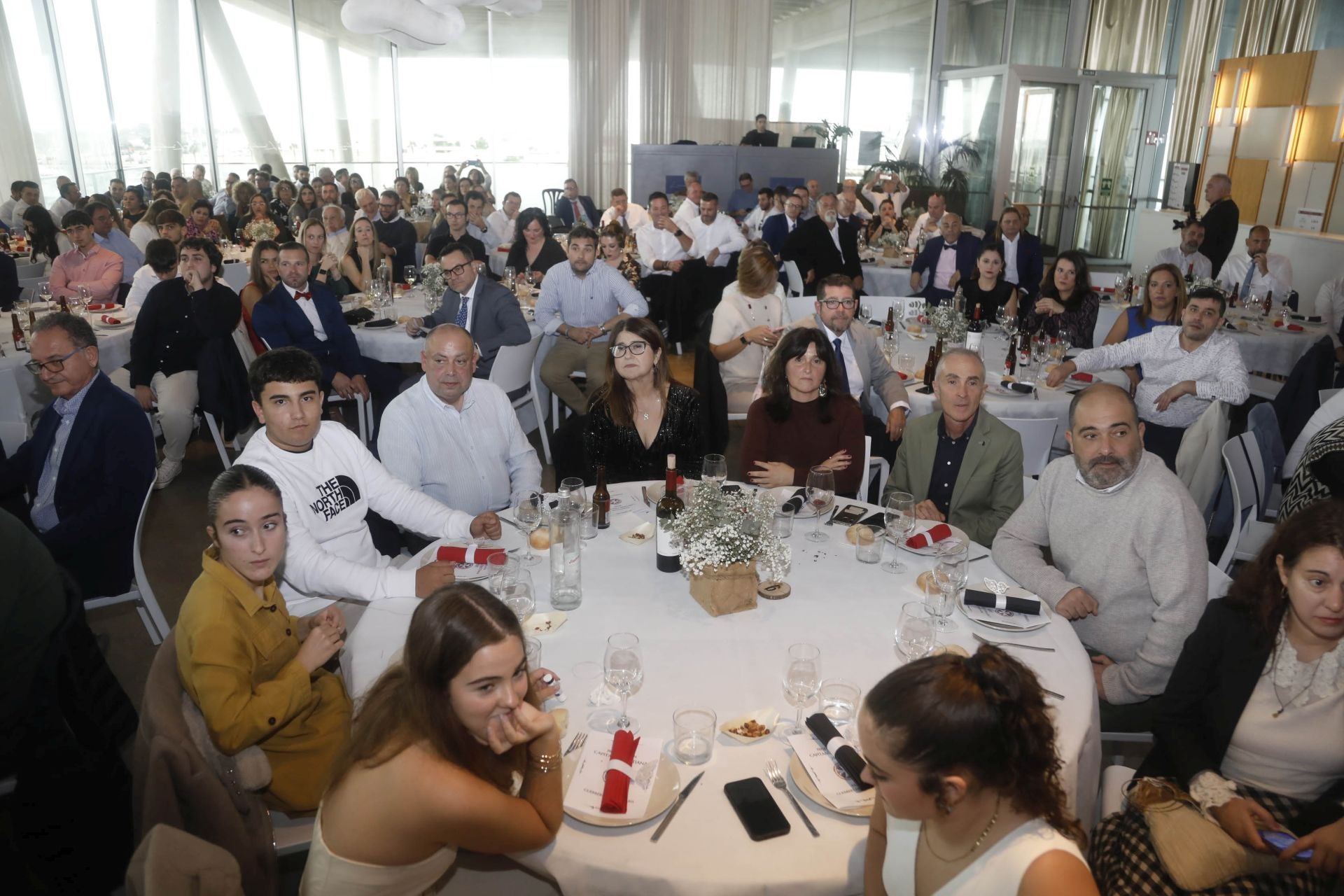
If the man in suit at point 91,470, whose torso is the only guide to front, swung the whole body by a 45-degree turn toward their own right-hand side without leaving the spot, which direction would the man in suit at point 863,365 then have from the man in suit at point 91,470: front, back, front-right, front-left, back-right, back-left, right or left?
back

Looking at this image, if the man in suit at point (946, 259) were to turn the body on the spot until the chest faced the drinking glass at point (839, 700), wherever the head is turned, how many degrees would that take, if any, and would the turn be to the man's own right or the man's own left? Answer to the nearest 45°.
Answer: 0° — they already face it

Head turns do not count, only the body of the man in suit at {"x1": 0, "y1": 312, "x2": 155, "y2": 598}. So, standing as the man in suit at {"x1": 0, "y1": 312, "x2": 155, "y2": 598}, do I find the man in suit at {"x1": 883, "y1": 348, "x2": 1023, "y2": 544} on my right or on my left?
on my left

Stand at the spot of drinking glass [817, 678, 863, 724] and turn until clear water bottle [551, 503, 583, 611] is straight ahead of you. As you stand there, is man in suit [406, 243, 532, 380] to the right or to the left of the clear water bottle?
right

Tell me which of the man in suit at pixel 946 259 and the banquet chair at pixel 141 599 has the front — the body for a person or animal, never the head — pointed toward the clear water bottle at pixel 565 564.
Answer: the man in suit

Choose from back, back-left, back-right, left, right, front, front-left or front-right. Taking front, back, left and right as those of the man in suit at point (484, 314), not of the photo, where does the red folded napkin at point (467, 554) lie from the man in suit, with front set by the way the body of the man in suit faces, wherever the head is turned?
front-left
